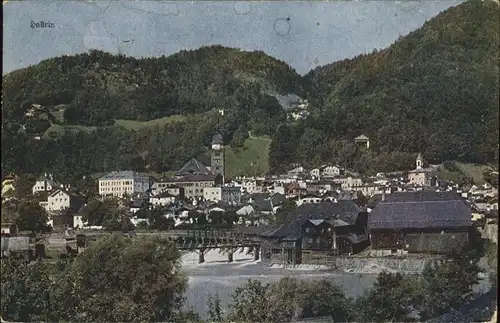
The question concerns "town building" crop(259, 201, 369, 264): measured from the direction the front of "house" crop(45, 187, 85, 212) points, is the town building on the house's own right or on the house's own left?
on the house's own left

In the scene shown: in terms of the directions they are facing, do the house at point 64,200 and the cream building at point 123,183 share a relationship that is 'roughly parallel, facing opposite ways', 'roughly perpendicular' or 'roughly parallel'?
roughly parallel

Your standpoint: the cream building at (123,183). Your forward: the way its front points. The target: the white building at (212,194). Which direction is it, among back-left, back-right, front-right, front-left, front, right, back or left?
back-left

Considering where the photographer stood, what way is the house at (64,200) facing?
facing the viewer and to the left of the viewer

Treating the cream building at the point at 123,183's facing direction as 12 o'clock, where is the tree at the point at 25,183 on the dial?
The tree is roughly at 2 o'clock from the cream building.

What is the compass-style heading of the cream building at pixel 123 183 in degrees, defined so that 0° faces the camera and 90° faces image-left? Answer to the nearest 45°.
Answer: approximately 45°
